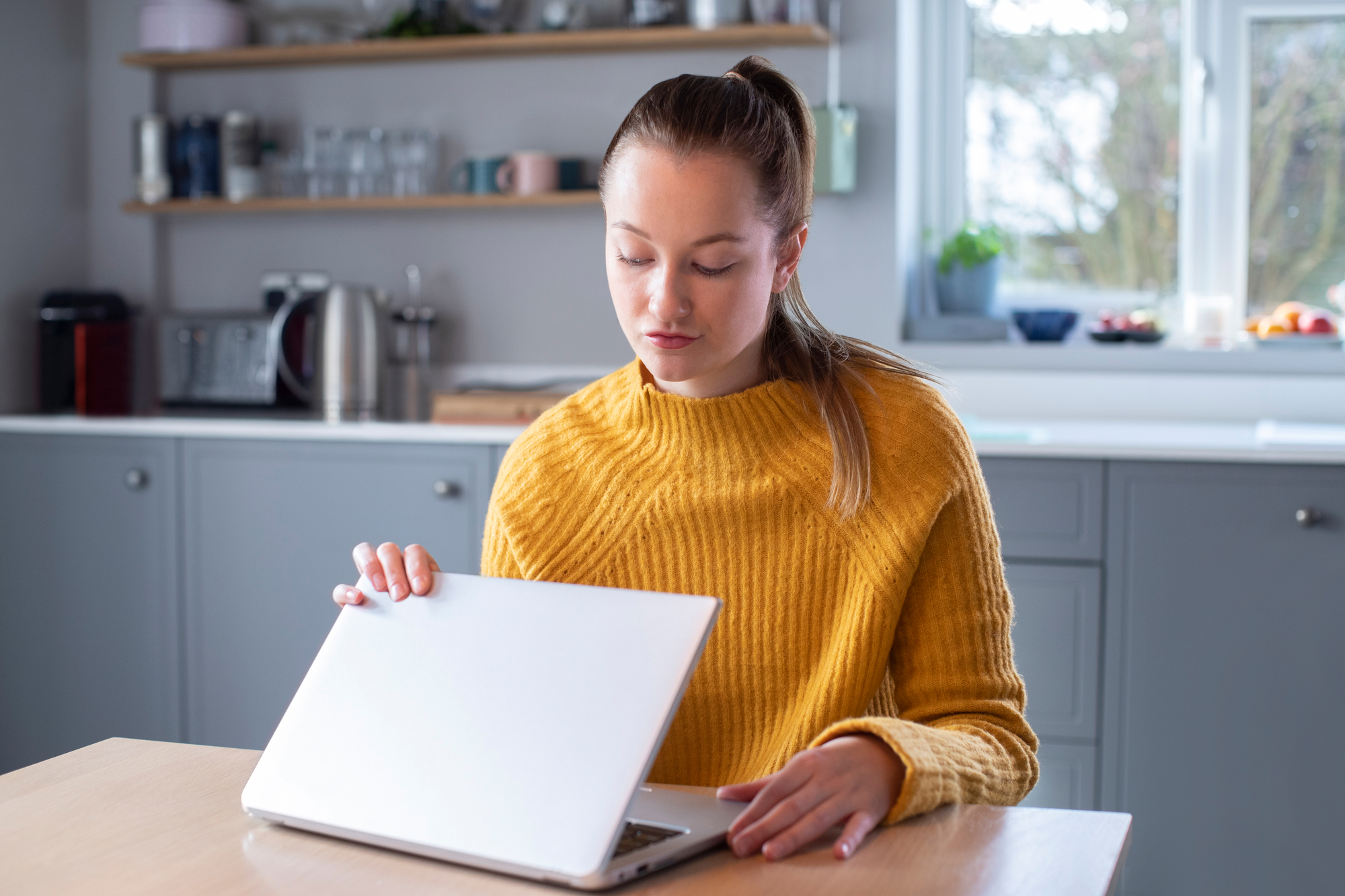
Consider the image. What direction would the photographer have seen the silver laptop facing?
facing away from the viewer and to the right of the viewer

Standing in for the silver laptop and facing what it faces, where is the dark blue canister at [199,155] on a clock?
The dark blue canister is roughly at 10 o'clock from the silver laptop.

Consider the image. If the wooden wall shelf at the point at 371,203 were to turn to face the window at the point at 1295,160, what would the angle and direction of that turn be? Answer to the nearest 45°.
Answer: approximately 90° to its left

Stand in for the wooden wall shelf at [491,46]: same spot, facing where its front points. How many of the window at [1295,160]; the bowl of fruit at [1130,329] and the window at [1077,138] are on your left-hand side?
3

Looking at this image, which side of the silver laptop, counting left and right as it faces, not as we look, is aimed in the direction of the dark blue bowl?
front

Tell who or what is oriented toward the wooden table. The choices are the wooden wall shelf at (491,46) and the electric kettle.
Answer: the wooden wall shelf

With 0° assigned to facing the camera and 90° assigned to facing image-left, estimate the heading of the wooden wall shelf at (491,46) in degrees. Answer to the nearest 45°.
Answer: approximately 0°

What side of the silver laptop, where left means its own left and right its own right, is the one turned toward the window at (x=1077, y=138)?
front
